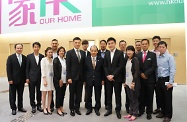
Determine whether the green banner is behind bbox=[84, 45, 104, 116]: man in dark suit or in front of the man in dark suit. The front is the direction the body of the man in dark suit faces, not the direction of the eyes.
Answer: behind

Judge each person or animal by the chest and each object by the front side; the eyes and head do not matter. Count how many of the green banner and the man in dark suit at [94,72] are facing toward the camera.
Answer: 2

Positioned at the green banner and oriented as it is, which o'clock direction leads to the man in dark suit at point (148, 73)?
The man in dark suit is roughly at 12 o'clock from the green banner.

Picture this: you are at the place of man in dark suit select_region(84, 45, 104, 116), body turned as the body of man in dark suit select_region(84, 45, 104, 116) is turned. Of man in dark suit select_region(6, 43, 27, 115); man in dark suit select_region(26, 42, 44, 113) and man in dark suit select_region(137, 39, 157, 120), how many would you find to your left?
1

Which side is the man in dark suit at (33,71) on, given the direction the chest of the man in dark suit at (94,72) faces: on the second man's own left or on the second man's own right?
on the second man's own right

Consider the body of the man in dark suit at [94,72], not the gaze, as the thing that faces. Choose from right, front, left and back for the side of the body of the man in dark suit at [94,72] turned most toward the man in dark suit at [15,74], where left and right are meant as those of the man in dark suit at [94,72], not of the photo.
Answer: right
